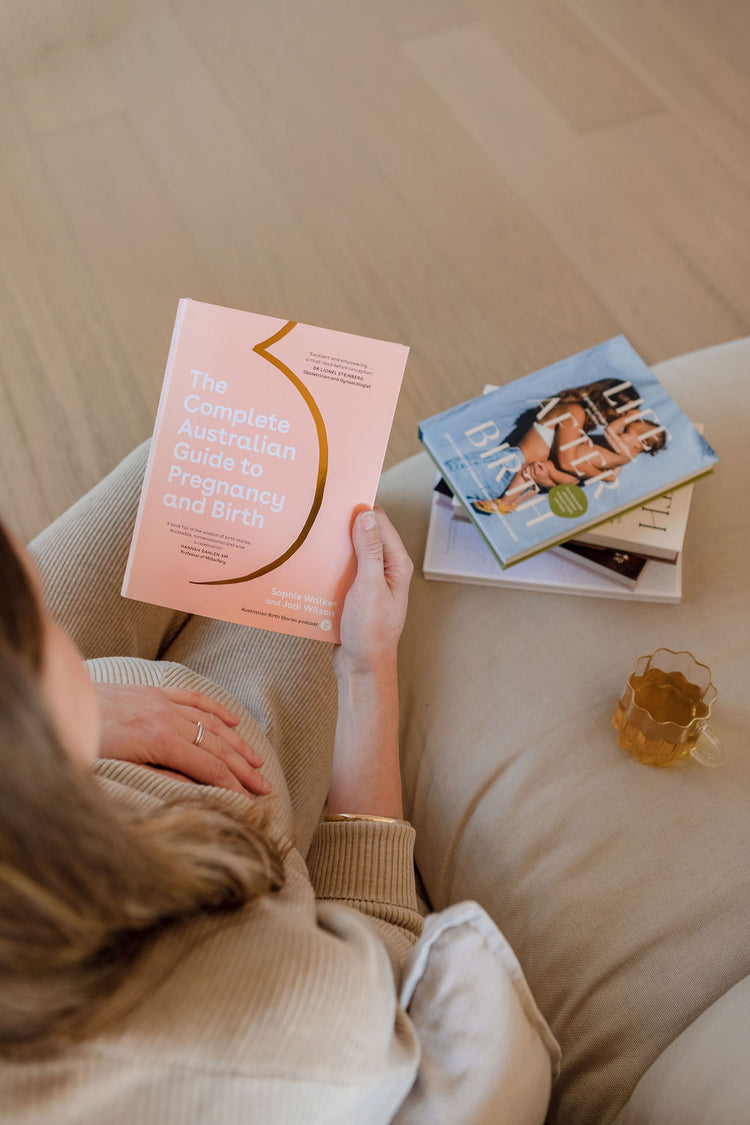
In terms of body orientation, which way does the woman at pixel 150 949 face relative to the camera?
away from the camera

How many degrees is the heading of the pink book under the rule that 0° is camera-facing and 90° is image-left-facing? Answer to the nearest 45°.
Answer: approximately 0°
